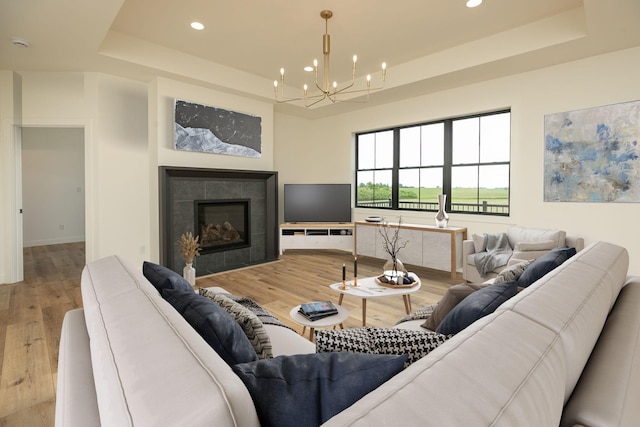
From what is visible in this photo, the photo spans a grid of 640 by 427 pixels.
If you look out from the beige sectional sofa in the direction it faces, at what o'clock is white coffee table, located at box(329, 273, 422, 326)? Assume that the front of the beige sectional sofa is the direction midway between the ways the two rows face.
The white coffee table is roughly at 12 o'clock from the beige sectional sofa.

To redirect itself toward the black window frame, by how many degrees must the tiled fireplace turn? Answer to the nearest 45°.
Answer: approximately 45° to its left

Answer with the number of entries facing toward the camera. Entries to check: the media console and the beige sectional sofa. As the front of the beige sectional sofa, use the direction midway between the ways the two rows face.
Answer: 1

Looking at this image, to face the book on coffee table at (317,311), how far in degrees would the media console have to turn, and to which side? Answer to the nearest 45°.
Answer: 0° — it already faces it

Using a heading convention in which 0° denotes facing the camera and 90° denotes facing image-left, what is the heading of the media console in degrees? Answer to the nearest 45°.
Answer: approximately 0°

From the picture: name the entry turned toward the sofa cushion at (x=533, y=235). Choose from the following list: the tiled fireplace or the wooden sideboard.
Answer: the tiled fireplace

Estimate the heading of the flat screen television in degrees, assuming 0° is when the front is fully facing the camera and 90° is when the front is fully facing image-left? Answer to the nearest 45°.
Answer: approximately 0°

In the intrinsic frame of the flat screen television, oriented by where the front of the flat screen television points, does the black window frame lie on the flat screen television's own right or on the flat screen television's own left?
on the flat screen television's own left

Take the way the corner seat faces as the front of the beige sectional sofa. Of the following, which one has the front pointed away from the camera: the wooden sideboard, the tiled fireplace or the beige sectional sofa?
the beige sectional sofa

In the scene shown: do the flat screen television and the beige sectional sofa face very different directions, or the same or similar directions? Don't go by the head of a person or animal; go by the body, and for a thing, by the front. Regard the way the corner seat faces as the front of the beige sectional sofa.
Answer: very different directions

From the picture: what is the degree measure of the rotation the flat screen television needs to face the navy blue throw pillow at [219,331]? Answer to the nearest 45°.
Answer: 0° — it already faces it
